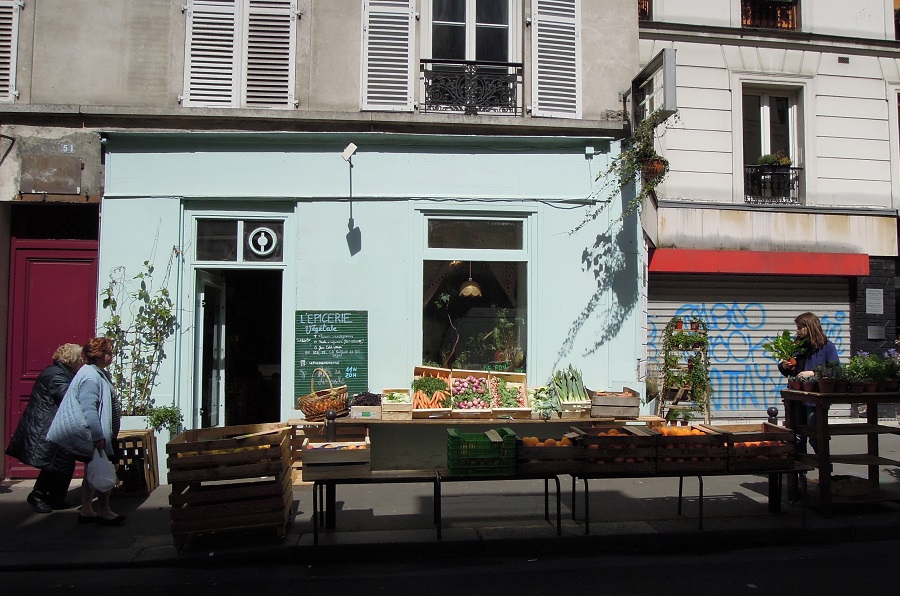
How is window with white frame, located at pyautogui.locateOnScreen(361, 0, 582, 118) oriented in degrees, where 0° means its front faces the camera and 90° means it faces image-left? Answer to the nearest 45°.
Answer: approximately 0°

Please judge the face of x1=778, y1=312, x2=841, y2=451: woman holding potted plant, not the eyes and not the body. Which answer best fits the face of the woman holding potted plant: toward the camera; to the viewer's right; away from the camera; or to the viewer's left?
to the viewer's left

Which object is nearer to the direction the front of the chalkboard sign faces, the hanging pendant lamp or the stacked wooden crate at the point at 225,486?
the stacked wooden crate

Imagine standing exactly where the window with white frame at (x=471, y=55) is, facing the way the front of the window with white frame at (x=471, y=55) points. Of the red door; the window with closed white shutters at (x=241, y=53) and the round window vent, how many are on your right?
3

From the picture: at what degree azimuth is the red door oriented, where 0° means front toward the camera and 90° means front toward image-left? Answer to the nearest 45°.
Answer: approximately 0°

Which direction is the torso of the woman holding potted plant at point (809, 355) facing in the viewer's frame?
to the viewer's left

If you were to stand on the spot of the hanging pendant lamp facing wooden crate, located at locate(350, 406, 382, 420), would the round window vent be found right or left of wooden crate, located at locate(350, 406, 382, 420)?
right
